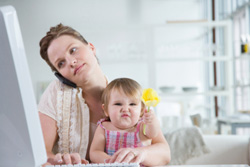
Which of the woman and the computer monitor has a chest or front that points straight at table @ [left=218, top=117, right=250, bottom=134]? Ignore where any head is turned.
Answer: the computer monitor

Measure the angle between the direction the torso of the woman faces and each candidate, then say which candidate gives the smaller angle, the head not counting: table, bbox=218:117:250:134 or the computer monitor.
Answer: the computer monitor

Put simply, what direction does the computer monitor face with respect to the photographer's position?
facing away from the viewer and to the right of the viewer

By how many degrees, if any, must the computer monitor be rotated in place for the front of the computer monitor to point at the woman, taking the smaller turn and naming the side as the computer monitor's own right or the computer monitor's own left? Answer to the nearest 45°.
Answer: approximately 45° to the computer monitor's own left

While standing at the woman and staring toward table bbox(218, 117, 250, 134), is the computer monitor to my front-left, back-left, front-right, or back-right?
back-right

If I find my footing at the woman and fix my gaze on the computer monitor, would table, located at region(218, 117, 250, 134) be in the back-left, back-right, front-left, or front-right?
back-left

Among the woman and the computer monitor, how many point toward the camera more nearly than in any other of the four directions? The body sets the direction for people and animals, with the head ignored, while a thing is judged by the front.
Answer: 1

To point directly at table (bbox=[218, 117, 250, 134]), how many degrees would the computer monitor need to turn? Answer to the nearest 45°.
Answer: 0° — it already faces it
